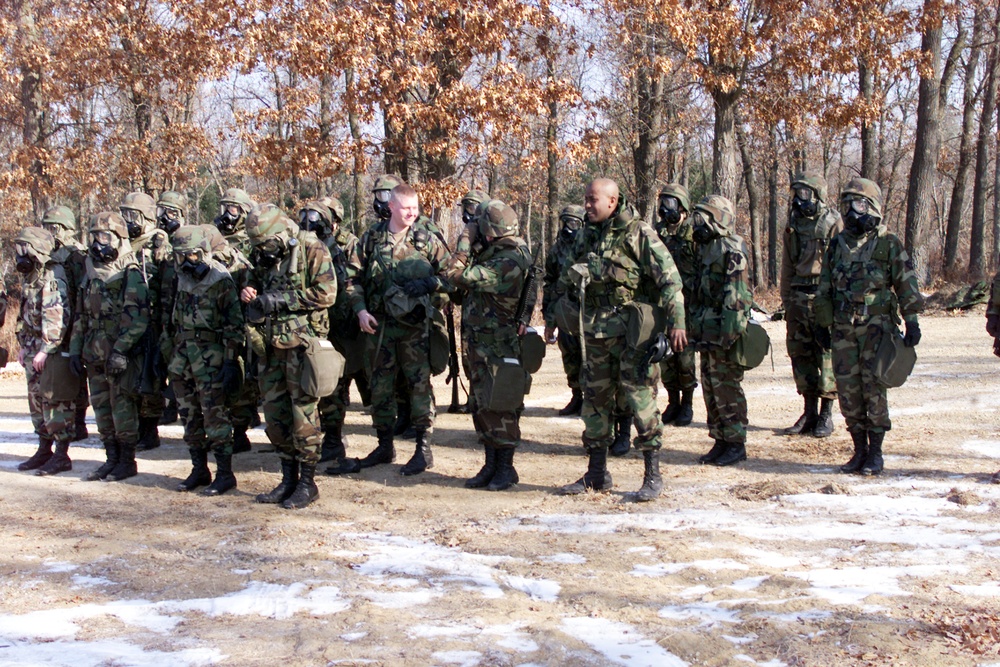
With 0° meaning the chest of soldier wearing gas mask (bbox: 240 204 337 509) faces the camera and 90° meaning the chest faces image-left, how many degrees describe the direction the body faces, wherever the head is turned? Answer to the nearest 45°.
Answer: approximately 45°

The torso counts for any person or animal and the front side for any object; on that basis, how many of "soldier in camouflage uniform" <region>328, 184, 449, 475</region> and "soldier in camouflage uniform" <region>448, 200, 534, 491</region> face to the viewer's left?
1

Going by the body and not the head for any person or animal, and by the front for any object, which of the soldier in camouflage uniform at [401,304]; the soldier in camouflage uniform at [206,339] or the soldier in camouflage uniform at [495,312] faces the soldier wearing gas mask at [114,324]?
the soldier in camouflage uniform at [495,312]

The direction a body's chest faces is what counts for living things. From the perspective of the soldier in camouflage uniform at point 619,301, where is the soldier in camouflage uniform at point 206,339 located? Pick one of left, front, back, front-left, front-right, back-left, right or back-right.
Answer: front-right

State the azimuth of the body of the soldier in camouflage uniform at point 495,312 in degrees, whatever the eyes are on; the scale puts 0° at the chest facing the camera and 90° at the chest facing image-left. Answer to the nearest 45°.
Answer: approximately 90°

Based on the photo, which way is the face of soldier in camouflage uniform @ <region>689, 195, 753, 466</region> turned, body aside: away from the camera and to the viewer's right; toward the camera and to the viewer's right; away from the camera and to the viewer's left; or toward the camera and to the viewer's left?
toward the camera and to the viewer's left

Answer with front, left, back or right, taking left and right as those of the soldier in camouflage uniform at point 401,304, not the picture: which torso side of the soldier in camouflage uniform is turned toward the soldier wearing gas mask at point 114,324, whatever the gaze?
right

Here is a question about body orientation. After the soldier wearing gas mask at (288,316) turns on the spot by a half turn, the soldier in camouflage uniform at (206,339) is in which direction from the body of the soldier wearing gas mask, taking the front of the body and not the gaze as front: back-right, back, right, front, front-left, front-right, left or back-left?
left

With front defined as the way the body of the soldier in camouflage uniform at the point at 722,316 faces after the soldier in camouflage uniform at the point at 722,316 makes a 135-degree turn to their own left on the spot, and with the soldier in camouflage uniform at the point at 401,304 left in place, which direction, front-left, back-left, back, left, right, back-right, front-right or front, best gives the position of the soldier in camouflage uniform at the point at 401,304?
back

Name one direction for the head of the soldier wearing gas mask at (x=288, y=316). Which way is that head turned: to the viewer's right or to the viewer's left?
to the viewer's left

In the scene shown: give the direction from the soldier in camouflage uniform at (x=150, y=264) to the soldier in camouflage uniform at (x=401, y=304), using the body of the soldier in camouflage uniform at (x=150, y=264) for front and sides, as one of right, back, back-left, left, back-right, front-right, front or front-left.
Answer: left

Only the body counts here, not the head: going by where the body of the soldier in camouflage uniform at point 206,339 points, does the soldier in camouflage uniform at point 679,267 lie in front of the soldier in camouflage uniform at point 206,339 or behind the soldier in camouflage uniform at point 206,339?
behind
